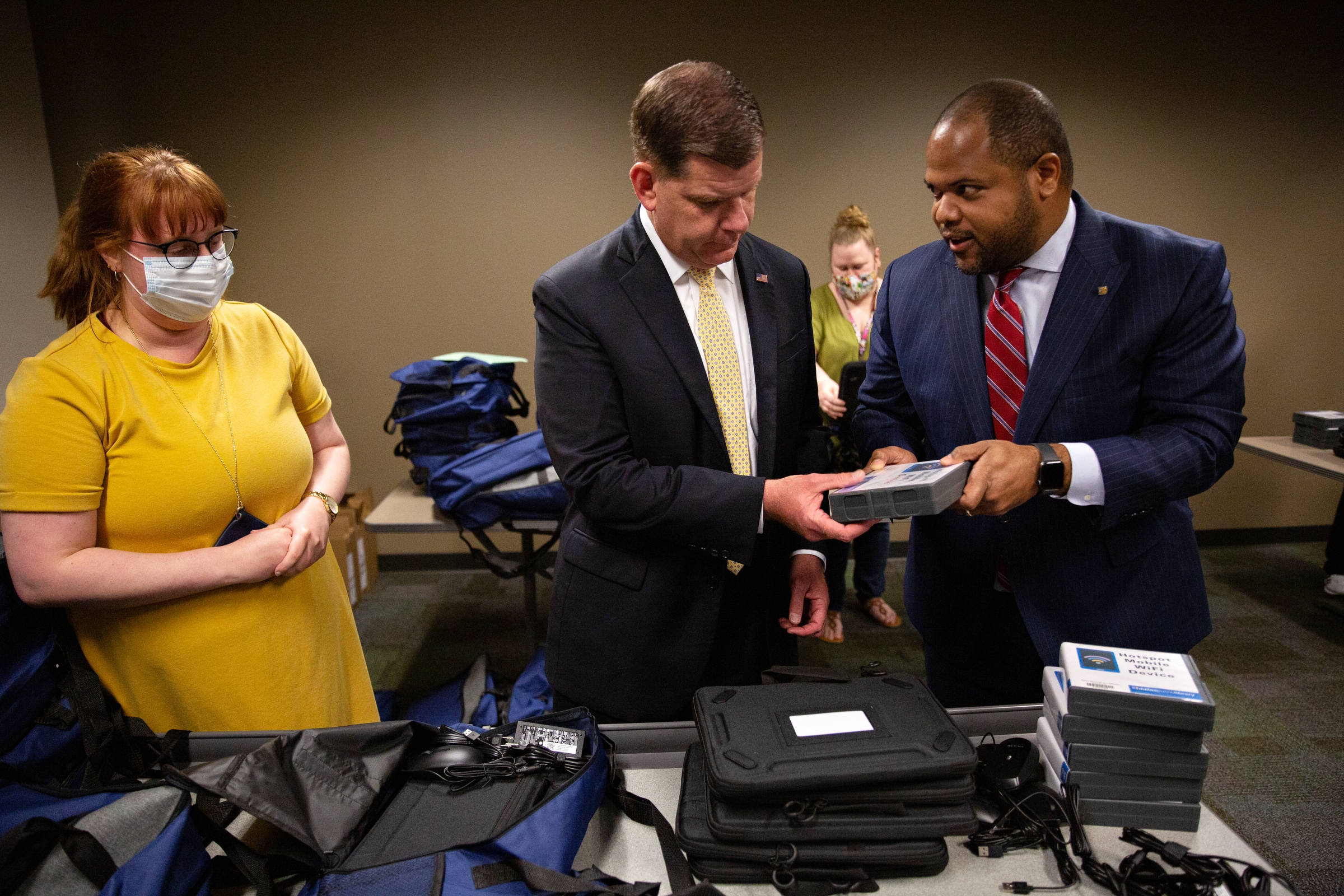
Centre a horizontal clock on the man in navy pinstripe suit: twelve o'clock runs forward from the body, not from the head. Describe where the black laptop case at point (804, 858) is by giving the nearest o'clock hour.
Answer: The black laptop case is roughly at 11 o'clock from the man in navy pinstripe suit.

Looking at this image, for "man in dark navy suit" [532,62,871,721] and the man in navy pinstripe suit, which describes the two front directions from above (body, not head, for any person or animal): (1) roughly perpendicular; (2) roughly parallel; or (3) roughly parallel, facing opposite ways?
roughly perpendicular

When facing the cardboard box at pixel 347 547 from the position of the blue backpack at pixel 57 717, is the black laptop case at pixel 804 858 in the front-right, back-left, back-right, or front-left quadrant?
back-right

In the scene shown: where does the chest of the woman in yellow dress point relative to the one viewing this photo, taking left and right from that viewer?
facing the viewer and to the right of the viewer

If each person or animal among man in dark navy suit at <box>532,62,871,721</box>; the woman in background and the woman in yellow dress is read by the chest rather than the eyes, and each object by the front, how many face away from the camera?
0

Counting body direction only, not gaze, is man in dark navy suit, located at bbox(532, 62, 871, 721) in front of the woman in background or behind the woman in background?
in front

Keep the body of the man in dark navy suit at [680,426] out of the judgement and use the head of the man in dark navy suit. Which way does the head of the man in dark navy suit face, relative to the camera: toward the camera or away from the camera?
toward the camera

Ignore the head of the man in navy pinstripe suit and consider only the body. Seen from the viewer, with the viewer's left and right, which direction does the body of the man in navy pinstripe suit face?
facing the viewer and to the left of the viewer

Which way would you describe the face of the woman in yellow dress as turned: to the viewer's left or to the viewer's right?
to the viewer's right

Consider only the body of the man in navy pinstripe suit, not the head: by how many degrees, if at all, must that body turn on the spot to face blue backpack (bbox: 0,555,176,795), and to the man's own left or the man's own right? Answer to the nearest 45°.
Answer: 0° — they already face it

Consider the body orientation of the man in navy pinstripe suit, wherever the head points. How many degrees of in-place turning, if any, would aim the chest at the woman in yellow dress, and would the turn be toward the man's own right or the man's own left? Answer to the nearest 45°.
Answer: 0° — they already face them

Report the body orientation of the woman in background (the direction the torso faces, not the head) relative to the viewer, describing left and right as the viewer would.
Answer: facing the viewer

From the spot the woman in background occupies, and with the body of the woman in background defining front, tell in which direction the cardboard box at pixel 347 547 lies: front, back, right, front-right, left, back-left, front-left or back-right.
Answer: right

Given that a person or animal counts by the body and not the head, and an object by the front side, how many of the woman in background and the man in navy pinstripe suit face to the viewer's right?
0

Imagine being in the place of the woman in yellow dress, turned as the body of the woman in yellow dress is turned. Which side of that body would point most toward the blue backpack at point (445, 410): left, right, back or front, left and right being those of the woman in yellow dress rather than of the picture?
left
